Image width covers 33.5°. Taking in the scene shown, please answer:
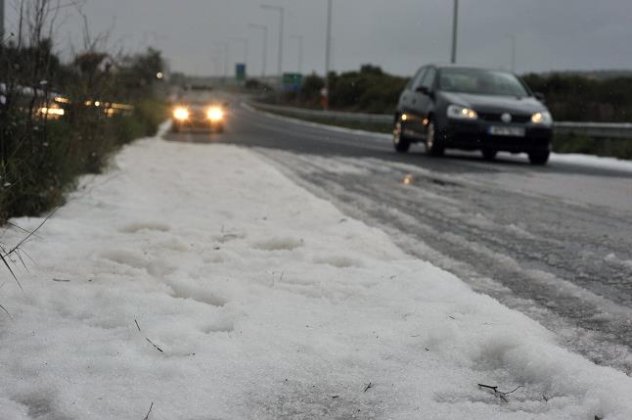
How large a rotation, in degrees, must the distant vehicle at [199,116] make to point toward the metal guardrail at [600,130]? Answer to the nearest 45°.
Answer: approximately 45° to its left

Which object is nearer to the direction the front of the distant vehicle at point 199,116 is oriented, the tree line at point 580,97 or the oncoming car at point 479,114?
the oncoming car

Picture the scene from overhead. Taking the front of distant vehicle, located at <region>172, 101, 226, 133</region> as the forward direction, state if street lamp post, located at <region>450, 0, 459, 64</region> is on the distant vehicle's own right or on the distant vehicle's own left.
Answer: on the distant vehicle's own left

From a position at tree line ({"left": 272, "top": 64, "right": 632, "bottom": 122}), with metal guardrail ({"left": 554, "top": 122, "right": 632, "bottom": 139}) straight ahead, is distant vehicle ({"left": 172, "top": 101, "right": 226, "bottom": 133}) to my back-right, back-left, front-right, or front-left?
front-right

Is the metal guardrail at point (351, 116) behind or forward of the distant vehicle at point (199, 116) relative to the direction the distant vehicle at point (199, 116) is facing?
behind

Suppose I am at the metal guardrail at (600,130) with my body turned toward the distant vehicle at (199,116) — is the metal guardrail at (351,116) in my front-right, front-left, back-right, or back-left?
front-right

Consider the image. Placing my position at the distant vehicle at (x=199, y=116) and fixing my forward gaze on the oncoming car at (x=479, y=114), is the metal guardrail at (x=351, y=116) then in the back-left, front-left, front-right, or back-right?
back-left

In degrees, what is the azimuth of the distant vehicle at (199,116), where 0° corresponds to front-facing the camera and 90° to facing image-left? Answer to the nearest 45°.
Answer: approximately 0°

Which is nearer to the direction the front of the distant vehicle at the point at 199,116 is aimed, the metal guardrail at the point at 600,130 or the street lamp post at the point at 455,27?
the metal guardrail

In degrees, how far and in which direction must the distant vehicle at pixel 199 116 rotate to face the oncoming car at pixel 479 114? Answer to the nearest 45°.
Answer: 0° — it already faces it
